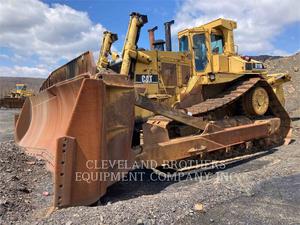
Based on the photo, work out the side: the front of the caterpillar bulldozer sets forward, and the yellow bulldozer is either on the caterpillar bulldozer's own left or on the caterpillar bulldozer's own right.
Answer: on the caterpillar bulldozer's own right

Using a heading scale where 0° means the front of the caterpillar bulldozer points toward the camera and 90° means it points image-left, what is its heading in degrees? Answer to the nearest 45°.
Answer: approximately 45°

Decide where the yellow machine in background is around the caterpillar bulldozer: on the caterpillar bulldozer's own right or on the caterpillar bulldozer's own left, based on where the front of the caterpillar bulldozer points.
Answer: on the caterpillar bulldozer's own right
